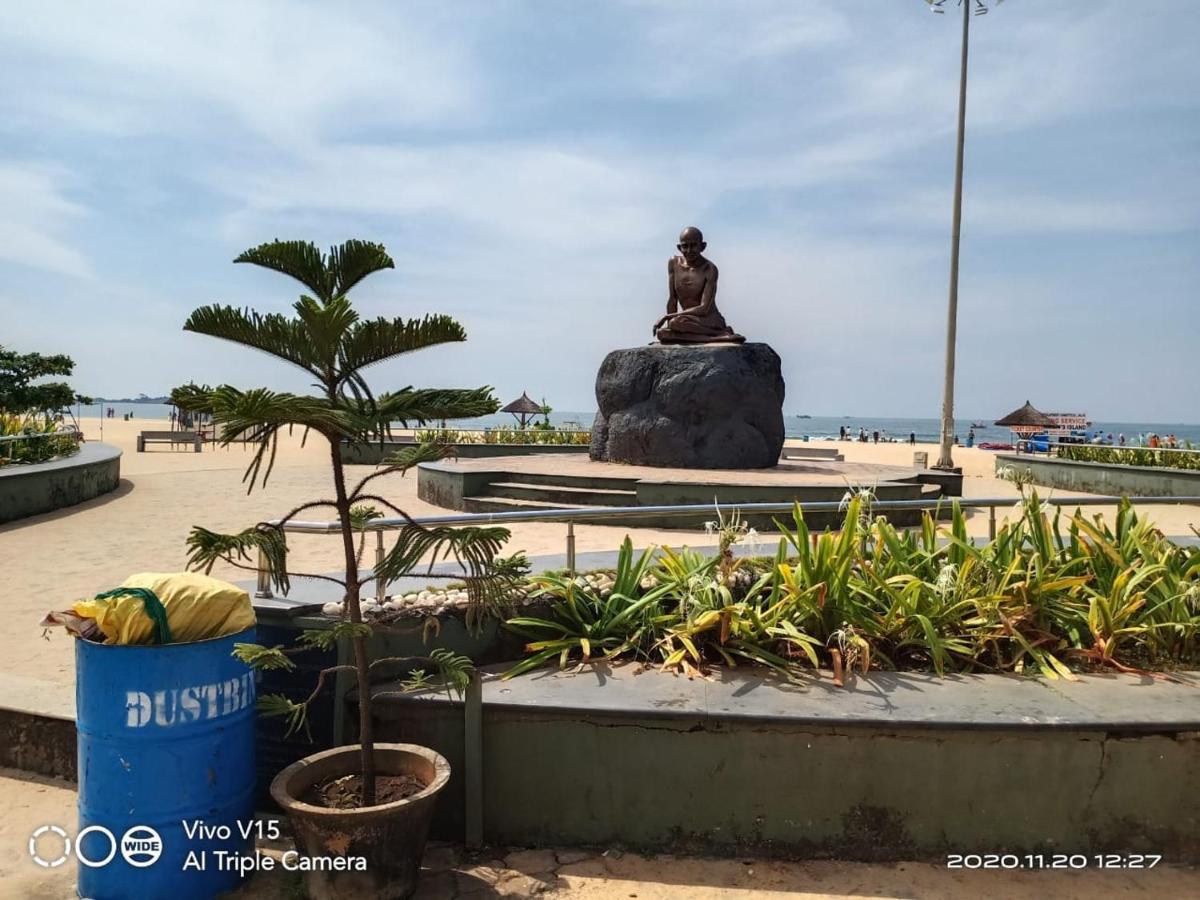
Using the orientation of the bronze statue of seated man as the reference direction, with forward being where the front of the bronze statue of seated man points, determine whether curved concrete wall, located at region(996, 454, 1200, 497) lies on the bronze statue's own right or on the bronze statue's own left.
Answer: on the bronze statue's own left

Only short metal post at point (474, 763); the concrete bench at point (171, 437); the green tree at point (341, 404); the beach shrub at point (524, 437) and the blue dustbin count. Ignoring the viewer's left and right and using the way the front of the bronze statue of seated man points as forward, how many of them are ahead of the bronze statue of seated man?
3

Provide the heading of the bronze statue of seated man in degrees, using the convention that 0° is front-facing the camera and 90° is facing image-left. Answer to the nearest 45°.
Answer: approximately 0°

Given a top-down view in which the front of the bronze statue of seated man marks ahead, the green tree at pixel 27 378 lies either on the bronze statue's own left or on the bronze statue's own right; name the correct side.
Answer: on the bronze statue's own right

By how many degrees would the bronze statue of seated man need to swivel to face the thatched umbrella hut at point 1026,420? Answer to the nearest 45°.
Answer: approximately 135° to its left

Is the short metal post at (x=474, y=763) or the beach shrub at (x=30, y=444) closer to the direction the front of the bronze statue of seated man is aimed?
the short metal post

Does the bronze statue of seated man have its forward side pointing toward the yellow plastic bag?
yes

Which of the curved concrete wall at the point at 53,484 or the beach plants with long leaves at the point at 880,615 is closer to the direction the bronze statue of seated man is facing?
the beach plants with long leaves

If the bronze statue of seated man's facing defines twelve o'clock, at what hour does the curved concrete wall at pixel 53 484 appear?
The curved concrete wall is roughly at 2 o'clock from the bronze statue of seated man.
